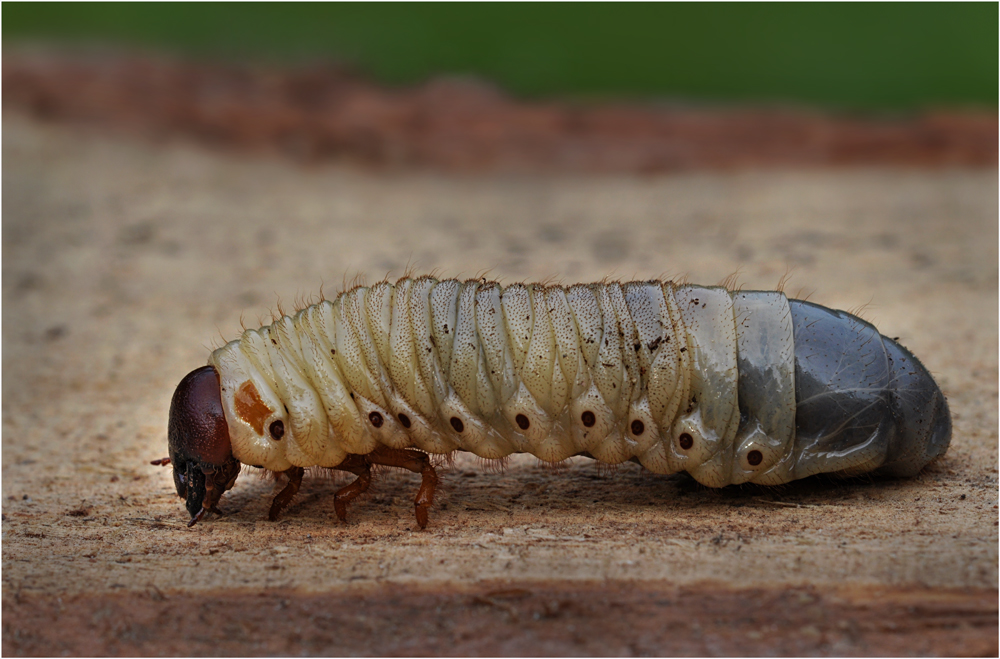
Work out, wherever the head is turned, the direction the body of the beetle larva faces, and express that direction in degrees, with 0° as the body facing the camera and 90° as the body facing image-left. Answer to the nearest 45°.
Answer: approximately 90°
